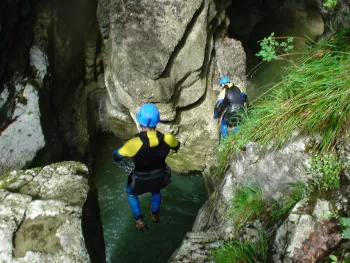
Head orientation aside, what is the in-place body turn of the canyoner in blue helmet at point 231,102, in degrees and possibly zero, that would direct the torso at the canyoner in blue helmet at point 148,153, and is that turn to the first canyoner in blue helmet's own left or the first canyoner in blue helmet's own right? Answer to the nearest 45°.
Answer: approximately 135° to the first canyoner in blue helmet's own left

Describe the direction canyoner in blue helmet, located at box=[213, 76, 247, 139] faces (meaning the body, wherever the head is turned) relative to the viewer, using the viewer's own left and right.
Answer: facing away from the viewer and to the left of the viewer

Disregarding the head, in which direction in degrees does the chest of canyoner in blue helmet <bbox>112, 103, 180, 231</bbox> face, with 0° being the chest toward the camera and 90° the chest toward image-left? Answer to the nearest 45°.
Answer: approximately 180°

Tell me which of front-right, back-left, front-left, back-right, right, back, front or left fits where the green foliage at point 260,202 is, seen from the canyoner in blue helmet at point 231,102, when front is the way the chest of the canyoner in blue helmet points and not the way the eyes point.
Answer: back-left
